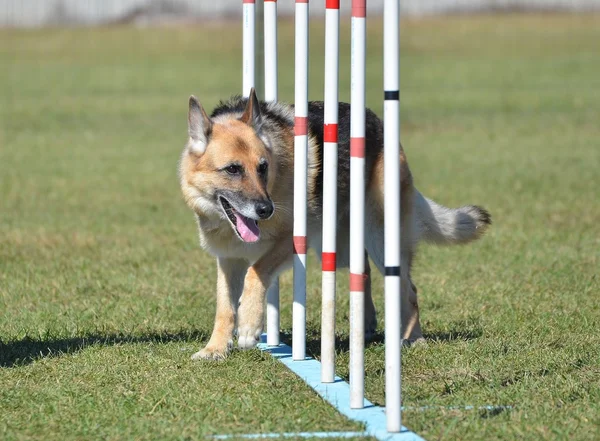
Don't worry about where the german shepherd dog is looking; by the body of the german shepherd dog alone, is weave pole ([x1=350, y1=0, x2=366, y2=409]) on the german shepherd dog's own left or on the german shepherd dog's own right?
on the german shepherd dog's own left

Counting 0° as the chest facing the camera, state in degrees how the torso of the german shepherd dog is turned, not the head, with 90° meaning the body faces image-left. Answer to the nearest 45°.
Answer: approximately 45°

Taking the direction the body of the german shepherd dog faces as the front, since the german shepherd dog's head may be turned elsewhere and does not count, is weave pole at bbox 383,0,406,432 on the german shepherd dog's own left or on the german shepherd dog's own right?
on the german shepherd dog's own left

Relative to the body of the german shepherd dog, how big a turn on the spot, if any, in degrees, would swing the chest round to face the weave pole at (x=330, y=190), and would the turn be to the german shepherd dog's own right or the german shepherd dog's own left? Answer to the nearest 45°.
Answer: approximately 90° to the german shepherd dog's own left

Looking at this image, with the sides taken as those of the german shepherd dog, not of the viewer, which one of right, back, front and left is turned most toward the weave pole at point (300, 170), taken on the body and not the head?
left
